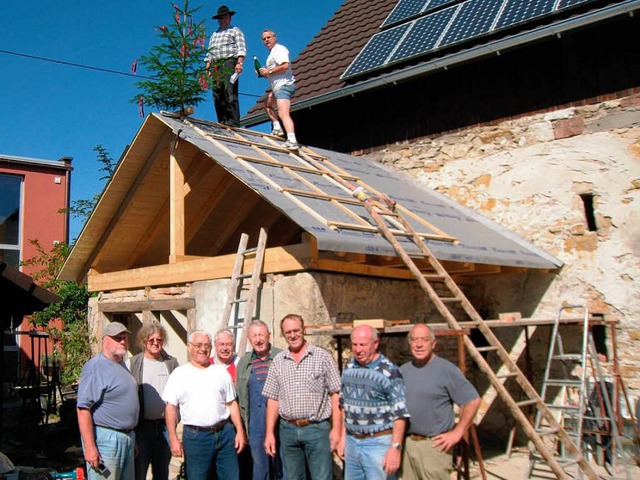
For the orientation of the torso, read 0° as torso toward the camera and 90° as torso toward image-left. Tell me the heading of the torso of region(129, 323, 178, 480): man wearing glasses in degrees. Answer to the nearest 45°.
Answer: approximately 0°

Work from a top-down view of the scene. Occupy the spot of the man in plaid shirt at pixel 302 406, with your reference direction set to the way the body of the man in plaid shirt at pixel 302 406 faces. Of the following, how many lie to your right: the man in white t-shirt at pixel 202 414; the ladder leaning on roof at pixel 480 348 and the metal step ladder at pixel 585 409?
1

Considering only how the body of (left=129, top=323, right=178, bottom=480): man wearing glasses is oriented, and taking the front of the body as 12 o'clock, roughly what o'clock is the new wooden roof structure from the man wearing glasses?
The new wooden roof structure is roughly at 7 o'clock from the man wearing glasses.

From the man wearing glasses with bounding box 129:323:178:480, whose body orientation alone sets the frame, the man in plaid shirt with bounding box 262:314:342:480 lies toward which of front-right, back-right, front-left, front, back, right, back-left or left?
front-left
